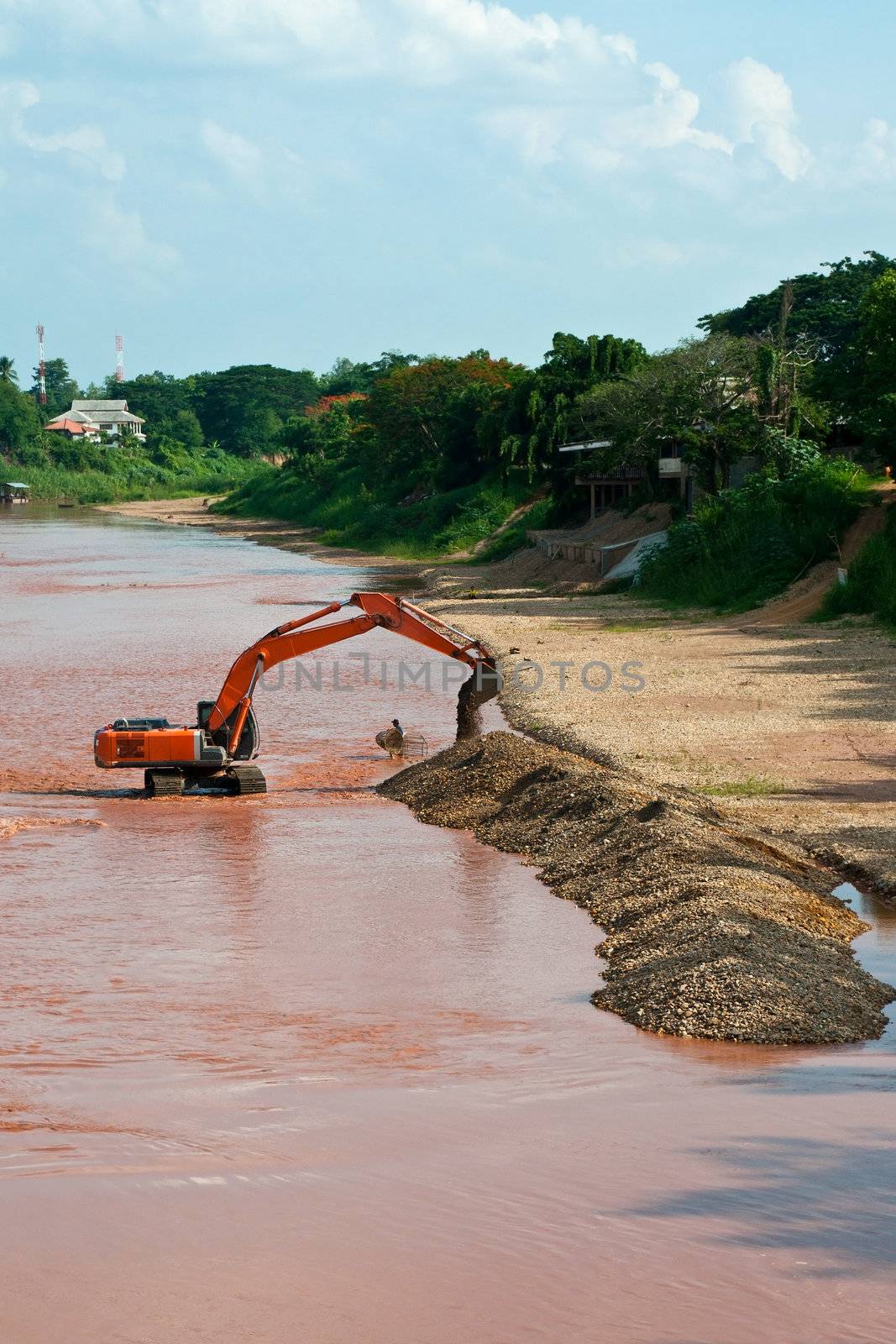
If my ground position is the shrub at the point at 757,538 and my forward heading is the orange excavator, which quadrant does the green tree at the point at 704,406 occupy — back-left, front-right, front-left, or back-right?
back-right

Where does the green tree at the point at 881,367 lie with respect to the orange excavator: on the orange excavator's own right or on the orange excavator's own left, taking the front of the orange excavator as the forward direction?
on the orange excavator's own left

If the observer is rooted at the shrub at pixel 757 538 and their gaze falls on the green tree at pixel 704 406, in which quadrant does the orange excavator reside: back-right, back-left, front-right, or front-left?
back-left

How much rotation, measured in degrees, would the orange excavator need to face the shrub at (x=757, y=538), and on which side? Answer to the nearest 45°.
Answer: approximately 45° to its left

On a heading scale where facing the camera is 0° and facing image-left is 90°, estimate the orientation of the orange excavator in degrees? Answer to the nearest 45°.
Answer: approximately 270°
